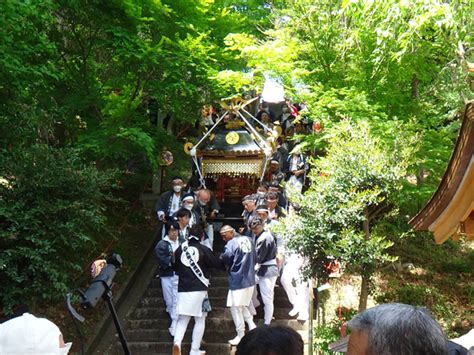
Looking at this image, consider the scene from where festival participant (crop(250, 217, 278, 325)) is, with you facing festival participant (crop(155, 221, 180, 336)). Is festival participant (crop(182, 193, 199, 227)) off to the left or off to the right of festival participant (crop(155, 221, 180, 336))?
right

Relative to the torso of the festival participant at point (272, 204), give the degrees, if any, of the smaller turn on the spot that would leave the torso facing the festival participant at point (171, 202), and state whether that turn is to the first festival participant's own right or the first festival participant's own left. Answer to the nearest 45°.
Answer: approximately 45° to the first festival participant's own right

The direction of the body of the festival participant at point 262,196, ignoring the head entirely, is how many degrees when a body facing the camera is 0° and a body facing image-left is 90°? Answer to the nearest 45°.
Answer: approximately 45°

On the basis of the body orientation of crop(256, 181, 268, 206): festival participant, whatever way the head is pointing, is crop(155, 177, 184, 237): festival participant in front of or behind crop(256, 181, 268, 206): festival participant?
in front

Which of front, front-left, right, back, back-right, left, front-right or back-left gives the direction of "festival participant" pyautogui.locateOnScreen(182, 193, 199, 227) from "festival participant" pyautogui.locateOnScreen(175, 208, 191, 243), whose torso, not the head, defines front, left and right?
back-left

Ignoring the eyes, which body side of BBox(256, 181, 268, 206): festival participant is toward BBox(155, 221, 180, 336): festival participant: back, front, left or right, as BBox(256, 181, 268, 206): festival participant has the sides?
front

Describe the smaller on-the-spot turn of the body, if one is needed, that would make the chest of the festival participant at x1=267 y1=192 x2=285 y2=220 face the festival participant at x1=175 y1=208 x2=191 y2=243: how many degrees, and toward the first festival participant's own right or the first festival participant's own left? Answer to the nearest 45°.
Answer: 0° — they already face them
